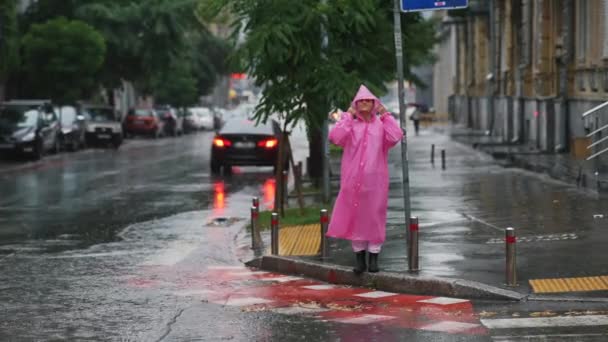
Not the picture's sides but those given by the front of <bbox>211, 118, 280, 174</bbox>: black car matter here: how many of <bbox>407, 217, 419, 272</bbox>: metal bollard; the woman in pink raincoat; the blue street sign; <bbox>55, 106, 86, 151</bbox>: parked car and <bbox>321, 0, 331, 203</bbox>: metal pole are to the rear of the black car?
4

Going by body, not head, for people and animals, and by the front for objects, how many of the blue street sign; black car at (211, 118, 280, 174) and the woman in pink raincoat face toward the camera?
2

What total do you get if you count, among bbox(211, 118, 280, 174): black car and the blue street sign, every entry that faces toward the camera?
1

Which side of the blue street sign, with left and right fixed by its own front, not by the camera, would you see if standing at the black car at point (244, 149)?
back

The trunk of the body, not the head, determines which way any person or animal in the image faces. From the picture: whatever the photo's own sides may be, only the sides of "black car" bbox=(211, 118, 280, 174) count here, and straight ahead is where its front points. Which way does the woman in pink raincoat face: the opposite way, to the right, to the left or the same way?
the opposite way

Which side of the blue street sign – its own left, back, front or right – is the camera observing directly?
front

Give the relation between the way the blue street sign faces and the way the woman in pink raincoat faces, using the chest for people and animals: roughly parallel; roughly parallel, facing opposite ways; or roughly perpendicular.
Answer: roughly parallel

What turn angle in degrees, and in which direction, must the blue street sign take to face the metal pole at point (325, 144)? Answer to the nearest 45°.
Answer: approximately 180°

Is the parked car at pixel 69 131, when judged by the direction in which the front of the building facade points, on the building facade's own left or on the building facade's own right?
on the building facade's own right

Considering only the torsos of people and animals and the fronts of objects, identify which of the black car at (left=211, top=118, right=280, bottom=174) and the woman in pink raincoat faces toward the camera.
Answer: the woman in pink raincoat

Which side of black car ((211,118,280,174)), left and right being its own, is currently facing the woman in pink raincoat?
back

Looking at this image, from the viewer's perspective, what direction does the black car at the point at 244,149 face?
away from the camera

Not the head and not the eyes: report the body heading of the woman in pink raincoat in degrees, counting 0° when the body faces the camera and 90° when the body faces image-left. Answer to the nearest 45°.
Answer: approximately 0°

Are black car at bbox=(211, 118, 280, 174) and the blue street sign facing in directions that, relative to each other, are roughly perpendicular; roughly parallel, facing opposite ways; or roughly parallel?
roughly parallel, facing opposite ways

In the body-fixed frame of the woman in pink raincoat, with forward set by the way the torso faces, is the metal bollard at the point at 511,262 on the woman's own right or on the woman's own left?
on the woman's own left
